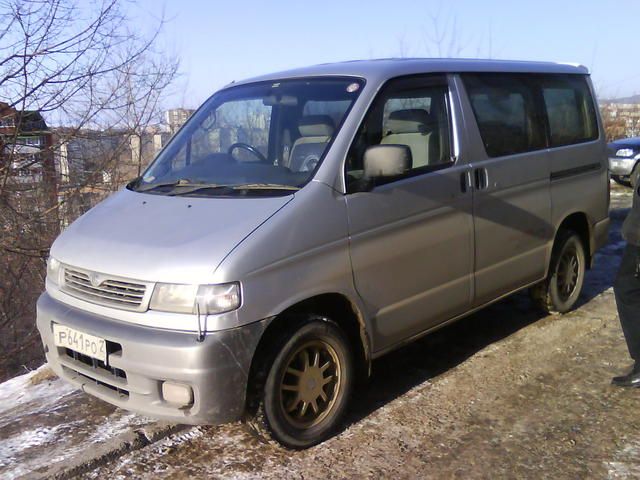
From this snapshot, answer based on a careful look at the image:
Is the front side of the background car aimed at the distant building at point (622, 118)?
no

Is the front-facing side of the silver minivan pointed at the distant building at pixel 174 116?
no

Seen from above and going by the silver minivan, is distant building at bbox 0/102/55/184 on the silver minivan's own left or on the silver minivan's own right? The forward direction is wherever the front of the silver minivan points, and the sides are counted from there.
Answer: on the silver minivan's own right

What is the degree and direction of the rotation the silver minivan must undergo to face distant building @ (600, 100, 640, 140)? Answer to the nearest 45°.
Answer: approximately 180°

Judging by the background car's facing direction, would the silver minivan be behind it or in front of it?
in front

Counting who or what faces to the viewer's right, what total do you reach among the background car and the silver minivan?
0

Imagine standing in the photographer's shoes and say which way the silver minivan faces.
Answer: facing the viewer and to the left of the viewer

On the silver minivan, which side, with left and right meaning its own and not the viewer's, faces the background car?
back

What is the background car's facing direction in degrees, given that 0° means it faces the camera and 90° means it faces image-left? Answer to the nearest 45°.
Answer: approximately 45°

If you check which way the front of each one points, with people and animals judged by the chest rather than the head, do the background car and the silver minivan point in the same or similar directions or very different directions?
same or similar directions

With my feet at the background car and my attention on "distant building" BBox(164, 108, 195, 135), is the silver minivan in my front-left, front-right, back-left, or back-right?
back-left
